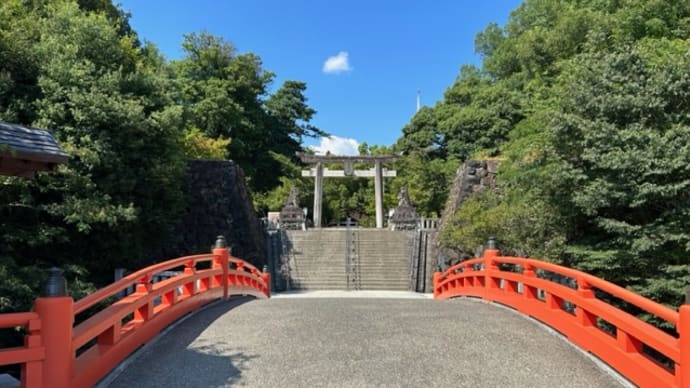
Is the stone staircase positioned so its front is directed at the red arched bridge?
yes

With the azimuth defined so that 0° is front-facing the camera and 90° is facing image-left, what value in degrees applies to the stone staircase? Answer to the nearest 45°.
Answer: approximately 0°

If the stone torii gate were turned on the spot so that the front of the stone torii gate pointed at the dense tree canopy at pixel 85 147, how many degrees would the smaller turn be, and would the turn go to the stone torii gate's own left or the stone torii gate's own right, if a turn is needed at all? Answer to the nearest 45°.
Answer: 0° — it already faces it

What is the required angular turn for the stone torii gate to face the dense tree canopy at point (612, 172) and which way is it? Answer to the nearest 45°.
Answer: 0° — it already faces it

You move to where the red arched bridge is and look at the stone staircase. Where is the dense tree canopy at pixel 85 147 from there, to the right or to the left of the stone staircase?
left

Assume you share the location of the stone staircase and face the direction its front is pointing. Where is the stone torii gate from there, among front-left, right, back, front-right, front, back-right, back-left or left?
back

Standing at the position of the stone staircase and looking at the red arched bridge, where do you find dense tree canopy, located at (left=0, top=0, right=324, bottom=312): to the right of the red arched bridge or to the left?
right

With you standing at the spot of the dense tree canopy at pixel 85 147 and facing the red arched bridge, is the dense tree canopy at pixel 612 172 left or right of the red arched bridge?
left

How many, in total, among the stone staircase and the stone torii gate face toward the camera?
2
